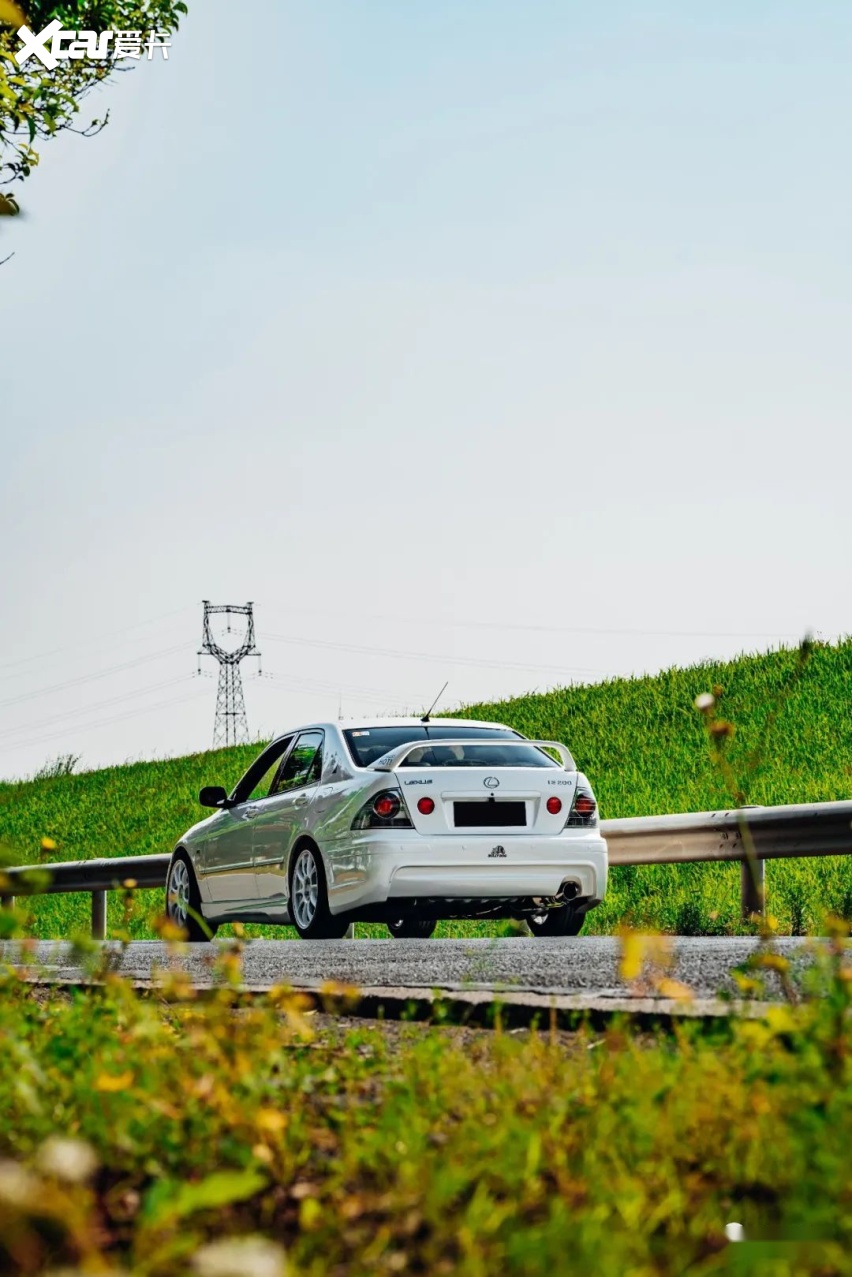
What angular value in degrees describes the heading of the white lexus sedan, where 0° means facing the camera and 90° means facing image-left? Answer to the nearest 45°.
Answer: approximately 135°

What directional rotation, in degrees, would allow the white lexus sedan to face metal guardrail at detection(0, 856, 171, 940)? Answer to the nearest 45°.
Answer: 0° — it already faces it
